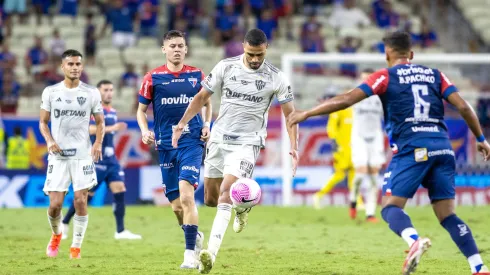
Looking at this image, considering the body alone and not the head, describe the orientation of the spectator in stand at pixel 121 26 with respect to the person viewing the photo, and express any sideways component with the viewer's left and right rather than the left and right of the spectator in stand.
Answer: facing the viewer

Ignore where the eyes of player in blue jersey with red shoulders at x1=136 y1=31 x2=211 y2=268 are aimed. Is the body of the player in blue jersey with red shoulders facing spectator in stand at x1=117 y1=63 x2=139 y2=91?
no

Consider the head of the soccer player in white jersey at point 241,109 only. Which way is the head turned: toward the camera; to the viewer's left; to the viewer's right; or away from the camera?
toward the camera

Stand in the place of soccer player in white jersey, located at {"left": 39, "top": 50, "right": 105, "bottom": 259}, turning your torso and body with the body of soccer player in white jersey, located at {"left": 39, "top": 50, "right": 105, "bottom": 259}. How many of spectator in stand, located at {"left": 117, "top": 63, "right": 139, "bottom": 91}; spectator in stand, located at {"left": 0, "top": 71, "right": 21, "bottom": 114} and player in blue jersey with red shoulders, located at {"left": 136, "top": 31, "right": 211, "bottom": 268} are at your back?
2

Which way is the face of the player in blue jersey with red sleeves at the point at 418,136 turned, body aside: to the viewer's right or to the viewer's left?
to the viewer's left

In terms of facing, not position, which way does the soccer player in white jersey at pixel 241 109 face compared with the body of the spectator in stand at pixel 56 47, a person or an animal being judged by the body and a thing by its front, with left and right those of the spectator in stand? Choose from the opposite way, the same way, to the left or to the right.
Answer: the same way

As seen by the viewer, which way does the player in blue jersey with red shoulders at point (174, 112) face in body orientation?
toward the camera

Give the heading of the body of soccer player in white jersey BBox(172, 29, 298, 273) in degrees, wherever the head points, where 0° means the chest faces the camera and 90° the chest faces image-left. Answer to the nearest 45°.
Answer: approximately 0°

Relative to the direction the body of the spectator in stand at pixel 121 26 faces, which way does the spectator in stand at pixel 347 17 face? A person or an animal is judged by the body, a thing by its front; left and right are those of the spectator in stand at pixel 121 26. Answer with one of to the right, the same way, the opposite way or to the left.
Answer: the same way

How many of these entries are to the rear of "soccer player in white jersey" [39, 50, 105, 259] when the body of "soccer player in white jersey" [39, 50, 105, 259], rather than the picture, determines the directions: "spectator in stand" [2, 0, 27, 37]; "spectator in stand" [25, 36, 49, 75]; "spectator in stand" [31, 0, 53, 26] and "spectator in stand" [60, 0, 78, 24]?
4

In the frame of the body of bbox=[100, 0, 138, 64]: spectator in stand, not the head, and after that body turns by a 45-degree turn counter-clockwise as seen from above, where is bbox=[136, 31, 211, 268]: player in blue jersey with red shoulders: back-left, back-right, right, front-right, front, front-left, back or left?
front-right

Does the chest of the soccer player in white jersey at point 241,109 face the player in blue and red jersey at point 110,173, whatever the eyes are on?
no

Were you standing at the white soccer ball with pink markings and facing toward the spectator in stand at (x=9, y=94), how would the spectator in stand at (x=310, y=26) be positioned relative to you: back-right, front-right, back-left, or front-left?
front-right

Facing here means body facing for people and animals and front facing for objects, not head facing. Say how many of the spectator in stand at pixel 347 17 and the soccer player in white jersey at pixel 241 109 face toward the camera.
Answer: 2

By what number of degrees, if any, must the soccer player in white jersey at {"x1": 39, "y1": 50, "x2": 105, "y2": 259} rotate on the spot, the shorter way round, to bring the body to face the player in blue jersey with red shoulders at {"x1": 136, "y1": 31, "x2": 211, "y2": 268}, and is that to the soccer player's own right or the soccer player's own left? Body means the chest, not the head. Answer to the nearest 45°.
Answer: approximately 45° to the soccer player's own left

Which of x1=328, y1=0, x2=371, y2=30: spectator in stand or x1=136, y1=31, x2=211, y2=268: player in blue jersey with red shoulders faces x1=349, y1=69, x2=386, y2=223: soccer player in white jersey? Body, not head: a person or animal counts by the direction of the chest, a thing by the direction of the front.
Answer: the spectator in stand

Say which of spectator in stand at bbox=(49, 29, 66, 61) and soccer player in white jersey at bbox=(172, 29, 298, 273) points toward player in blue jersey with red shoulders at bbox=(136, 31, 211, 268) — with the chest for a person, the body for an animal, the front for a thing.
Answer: the spectator in stand

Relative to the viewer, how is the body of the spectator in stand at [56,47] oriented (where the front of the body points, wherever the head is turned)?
toward the camera

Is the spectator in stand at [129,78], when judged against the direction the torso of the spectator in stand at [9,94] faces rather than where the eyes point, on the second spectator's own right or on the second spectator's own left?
on the second spectator's own left

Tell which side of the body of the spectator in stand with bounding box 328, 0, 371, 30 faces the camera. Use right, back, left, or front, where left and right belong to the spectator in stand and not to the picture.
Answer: front
